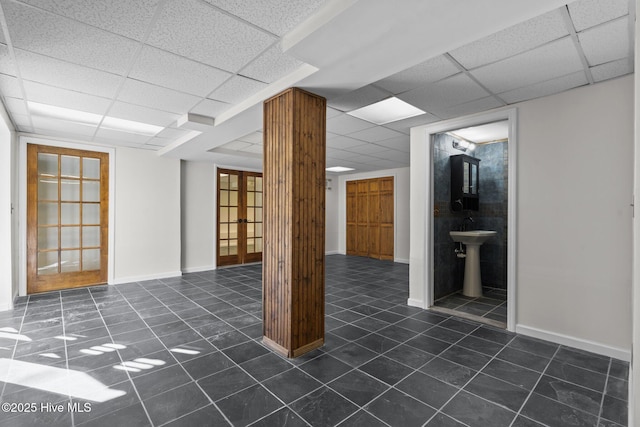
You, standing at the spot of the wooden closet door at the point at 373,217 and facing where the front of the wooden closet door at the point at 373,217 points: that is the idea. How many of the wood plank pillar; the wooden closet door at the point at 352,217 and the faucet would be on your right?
1

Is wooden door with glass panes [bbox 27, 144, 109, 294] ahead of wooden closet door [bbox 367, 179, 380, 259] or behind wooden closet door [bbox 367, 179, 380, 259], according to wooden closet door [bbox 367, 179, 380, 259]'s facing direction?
ahead

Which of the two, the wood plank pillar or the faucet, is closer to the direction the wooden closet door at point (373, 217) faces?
the wood plank pillar

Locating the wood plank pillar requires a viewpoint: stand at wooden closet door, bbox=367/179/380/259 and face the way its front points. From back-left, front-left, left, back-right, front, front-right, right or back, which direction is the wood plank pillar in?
front-left

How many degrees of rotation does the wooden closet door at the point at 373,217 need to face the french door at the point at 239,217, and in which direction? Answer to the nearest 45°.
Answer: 0° — it already faces it

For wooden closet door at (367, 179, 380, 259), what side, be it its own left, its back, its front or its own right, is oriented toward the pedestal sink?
left

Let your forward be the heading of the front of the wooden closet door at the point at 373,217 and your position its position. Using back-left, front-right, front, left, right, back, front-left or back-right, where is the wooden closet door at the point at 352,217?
right

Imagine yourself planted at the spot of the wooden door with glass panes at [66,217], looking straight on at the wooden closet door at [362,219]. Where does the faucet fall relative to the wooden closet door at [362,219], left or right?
right

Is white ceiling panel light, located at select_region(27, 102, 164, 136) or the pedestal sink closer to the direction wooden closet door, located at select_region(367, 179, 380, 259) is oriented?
the white ceiling panel light

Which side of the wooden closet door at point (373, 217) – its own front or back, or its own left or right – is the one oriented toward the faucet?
left
